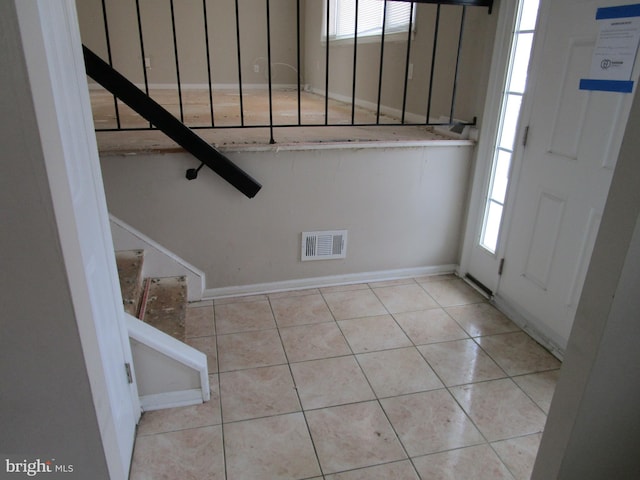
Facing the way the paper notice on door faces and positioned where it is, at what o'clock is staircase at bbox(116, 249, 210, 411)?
The staircase is roughly at 12 o'clock from the paper notice on door.

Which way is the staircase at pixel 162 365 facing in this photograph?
to the viewer's right

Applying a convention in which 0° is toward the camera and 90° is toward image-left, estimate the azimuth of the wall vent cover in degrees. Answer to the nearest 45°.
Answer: approximately 0°

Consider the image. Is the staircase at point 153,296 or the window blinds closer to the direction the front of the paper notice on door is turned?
the staircase

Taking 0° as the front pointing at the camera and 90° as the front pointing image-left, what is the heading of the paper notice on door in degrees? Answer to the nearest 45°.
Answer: approximately 45°

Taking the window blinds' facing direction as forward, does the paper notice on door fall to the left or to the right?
on its left

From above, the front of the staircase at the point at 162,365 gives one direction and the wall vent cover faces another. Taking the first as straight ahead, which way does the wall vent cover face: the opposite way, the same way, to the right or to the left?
to the right

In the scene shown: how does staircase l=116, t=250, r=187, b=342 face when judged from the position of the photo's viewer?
facing to the right of the viewer

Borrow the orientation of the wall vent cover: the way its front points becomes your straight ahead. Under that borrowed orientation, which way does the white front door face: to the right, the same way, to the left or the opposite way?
to the right

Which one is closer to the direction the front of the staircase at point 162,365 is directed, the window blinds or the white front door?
the white front door
